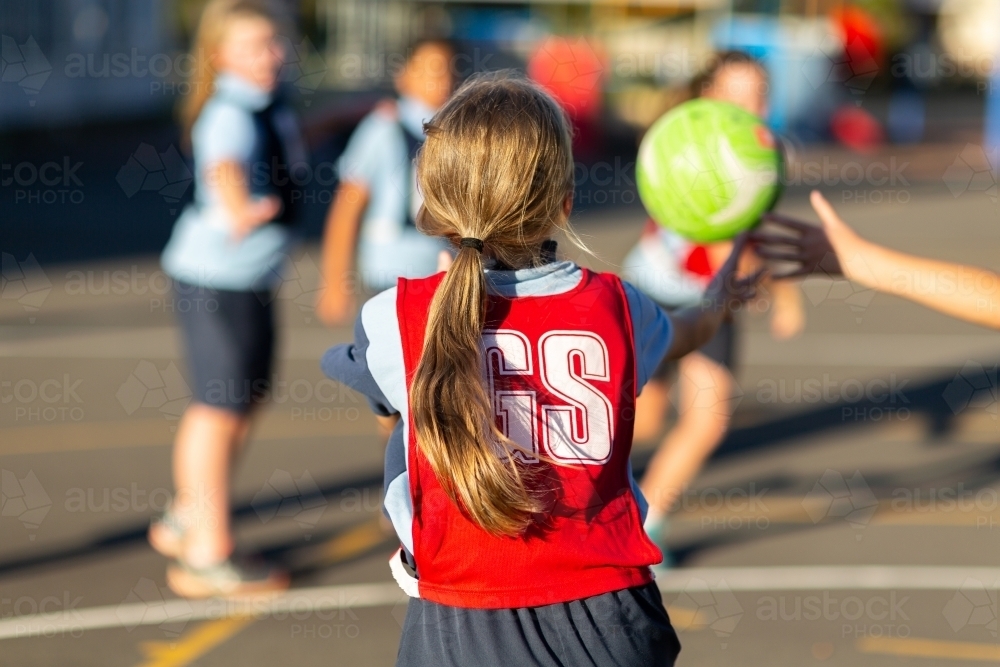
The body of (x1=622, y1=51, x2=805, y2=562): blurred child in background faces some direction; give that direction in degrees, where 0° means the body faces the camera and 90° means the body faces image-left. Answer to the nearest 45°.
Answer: approximately 315°

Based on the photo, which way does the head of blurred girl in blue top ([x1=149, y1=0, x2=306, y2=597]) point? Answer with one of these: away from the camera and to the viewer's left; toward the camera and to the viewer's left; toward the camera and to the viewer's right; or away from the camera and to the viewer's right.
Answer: toward the camera and to the viewer's right

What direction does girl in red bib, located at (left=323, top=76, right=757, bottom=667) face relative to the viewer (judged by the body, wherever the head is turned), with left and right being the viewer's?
facing away from the viewer

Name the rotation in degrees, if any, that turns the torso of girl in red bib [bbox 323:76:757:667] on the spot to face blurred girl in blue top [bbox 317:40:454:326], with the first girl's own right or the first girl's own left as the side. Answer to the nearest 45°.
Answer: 0° — they already face them

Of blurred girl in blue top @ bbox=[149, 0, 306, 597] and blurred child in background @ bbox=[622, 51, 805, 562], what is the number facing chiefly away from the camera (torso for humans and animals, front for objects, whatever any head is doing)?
0

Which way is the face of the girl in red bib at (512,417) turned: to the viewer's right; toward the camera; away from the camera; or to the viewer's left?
away from the camera

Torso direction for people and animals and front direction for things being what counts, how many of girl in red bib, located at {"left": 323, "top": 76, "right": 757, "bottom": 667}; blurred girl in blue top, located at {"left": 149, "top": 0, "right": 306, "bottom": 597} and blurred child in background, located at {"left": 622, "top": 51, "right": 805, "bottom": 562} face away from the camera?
1
